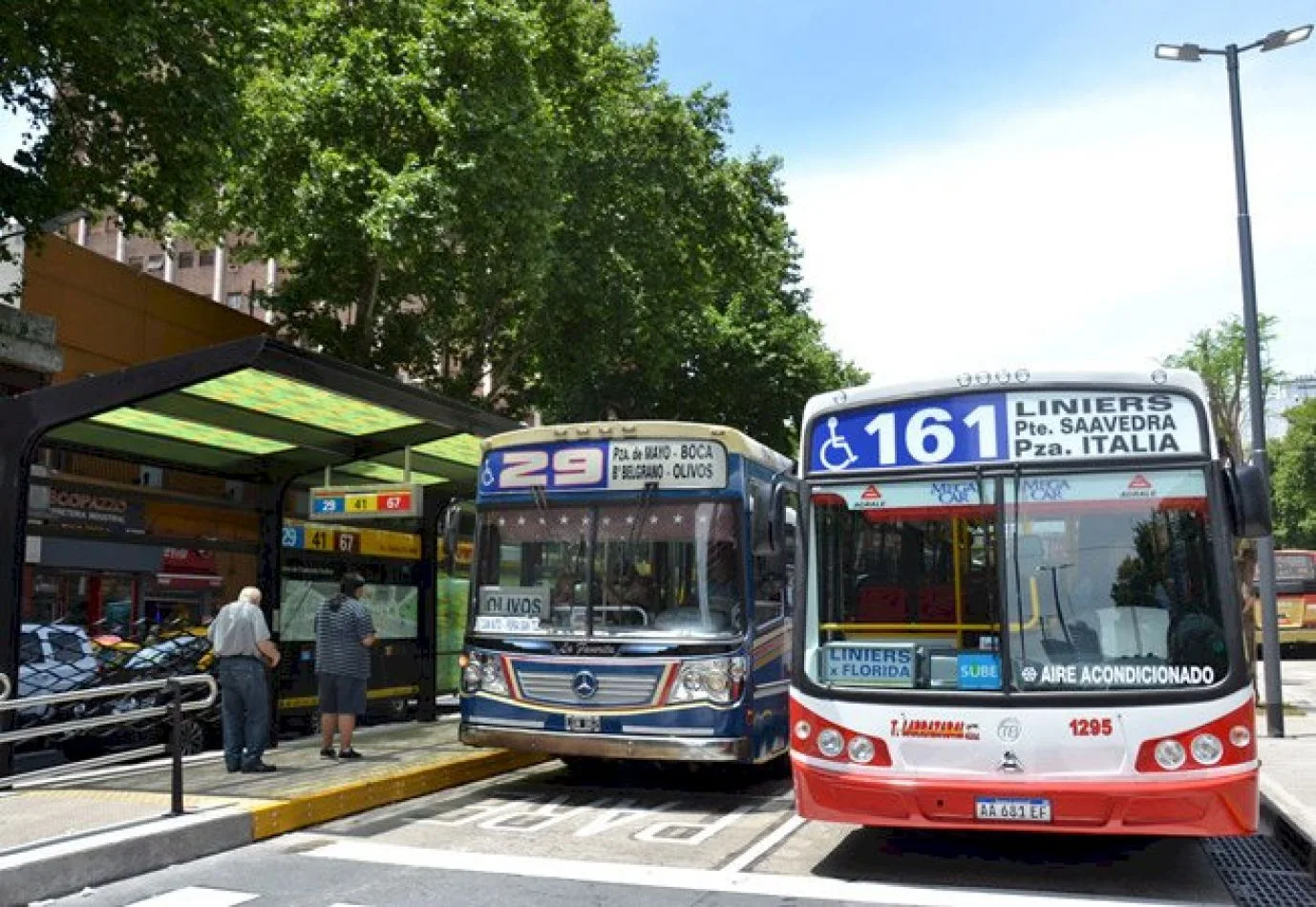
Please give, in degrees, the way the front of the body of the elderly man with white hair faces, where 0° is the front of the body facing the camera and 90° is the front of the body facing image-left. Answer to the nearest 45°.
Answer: approximately 225°

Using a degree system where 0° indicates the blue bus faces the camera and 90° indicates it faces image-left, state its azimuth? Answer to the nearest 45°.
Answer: approximately 0°

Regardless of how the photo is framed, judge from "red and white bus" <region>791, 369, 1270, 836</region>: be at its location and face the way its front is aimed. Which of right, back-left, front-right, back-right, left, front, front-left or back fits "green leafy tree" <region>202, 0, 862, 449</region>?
back-right

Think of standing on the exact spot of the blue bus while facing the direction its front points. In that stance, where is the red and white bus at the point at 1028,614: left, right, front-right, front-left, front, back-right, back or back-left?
front-left

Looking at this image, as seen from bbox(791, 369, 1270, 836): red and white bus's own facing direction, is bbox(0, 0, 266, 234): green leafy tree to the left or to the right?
on its right

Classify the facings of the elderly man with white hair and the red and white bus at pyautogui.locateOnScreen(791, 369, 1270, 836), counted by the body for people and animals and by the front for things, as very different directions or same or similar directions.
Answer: very different directions

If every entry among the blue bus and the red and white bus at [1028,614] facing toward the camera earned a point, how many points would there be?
2

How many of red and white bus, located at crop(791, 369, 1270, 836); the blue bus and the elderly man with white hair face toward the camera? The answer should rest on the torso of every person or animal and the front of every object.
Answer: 2

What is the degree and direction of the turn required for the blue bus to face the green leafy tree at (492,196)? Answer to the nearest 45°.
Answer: approximately 180°

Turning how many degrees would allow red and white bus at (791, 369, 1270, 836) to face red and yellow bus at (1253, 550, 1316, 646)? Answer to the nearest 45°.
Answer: approximately 180°
